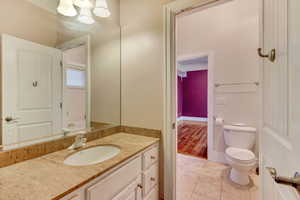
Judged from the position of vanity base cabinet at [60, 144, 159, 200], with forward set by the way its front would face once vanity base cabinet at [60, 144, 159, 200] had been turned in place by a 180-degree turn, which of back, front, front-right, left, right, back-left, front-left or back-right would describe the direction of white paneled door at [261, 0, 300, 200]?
back

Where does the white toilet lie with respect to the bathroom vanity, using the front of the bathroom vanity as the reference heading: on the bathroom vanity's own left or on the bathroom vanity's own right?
on the bathroom vanity's own left

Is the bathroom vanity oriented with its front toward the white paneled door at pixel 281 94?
yes

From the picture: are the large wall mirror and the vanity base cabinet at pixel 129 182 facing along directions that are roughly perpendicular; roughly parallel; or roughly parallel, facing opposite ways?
roughly parallel

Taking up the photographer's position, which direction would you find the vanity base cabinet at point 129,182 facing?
facing the viewer and to the right of the viewer

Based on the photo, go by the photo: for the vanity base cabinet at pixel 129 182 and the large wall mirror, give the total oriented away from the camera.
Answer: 0
